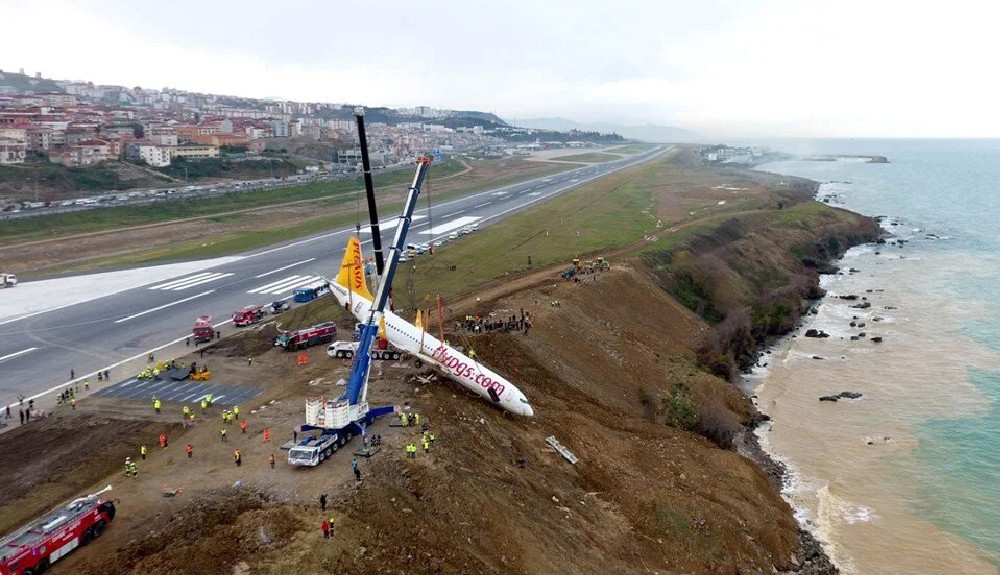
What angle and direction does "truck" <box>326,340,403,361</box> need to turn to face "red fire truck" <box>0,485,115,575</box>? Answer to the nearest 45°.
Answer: approximately 45° to its left

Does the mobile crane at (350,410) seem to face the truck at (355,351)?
no

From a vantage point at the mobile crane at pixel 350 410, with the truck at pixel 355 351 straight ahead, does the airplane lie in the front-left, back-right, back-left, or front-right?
front-right

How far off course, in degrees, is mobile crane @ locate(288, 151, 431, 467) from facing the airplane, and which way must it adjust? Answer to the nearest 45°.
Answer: approximately 180°

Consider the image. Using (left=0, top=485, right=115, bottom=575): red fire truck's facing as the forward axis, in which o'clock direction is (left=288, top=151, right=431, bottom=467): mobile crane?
The mobile crane is roughly at 1 o'clock from the red fire truck.

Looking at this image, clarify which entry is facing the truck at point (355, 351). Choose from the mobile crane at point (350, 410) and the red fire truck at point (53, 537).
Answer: the red fire truck

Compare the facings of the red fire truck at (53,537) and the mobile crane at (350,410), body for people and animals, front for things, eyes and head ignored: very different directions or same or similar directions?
very different directions

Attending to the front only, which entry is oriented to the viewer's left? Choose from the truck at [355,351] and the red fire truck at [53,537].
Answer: the truck

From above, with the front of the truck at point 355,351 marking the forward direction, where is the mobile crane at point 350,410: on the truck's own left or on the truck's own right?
on the truck's own left

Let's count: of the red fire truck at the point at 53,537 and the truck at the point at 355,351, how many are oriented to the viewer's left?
1

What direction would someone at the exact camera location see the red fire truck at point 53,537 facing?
facing away from the viewer and to the right of the viewer

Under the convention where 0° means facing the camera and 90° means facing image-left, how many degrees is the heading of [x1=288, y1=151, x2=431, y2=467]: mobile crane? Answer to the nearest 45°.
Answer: approximately 45°

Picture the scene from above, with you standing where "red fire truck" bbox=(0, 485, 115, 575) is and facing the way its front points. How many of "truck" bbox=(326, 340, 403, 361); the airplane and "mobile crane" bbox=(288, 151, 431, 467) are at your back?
0

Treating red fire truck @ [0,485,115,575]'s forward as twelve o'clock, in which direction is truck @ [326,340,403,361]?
The truck is roughly at 12 o'clock from the red fire truck.
